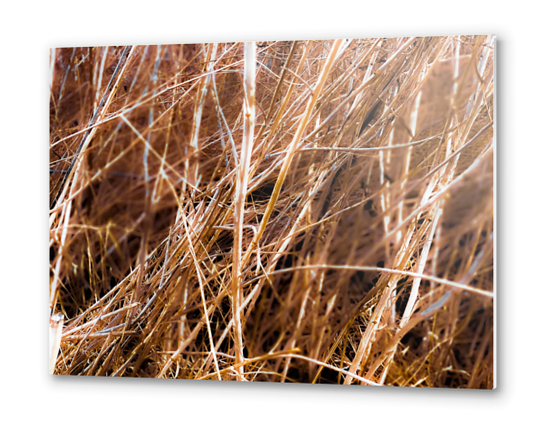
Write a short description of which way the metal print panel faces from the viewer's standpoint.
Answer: facing the viewer and to the left of the viewer
